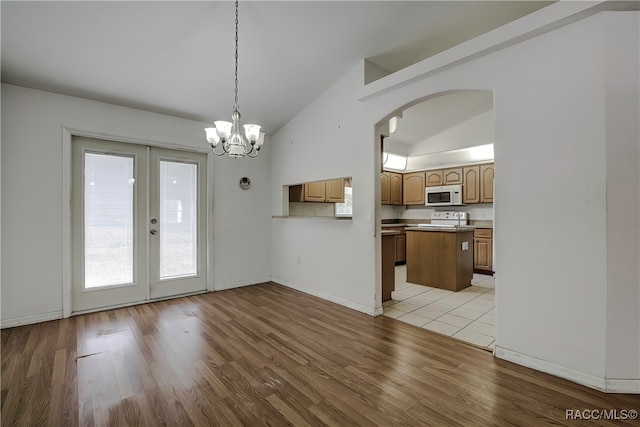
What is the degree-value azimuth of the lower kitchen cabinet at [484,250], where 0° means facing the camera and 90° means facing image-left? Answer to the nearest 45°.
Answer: approximately 0°

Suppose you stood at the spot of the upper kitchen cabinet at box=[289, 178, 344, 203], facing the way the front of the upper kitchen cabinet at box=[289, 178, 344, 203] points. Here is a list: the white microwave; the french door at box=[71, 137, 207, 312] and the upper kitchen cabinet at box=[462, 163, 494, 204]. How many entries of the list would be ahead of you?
1

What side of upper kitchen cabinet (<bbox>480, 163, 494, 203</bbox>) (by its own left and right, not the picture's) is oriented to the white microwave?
right

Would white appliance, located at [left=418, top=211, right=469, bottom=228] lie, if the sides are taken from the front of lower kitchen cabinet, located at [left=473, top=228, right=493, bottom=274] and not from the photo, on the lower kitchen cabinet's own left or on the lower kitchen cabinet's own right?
on the lower kitchen cabinet's own right

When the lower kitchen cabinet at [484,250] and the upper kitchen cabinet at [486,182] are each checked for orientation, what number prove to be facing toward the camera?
2

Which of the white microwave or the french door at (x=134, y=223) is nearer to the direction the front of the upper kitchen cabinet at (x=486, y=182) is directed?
the french door

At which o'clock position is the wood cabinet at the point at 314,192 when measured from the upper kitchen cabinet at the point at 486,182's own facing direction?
The wood cabinet is roughly at 2 o'clock from the upper kitchen cabinet.

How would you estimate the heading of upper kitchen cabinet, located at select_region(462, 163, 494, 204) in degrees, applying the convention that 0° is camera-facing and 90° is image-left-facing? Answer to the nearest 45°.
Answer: approximately 45°
